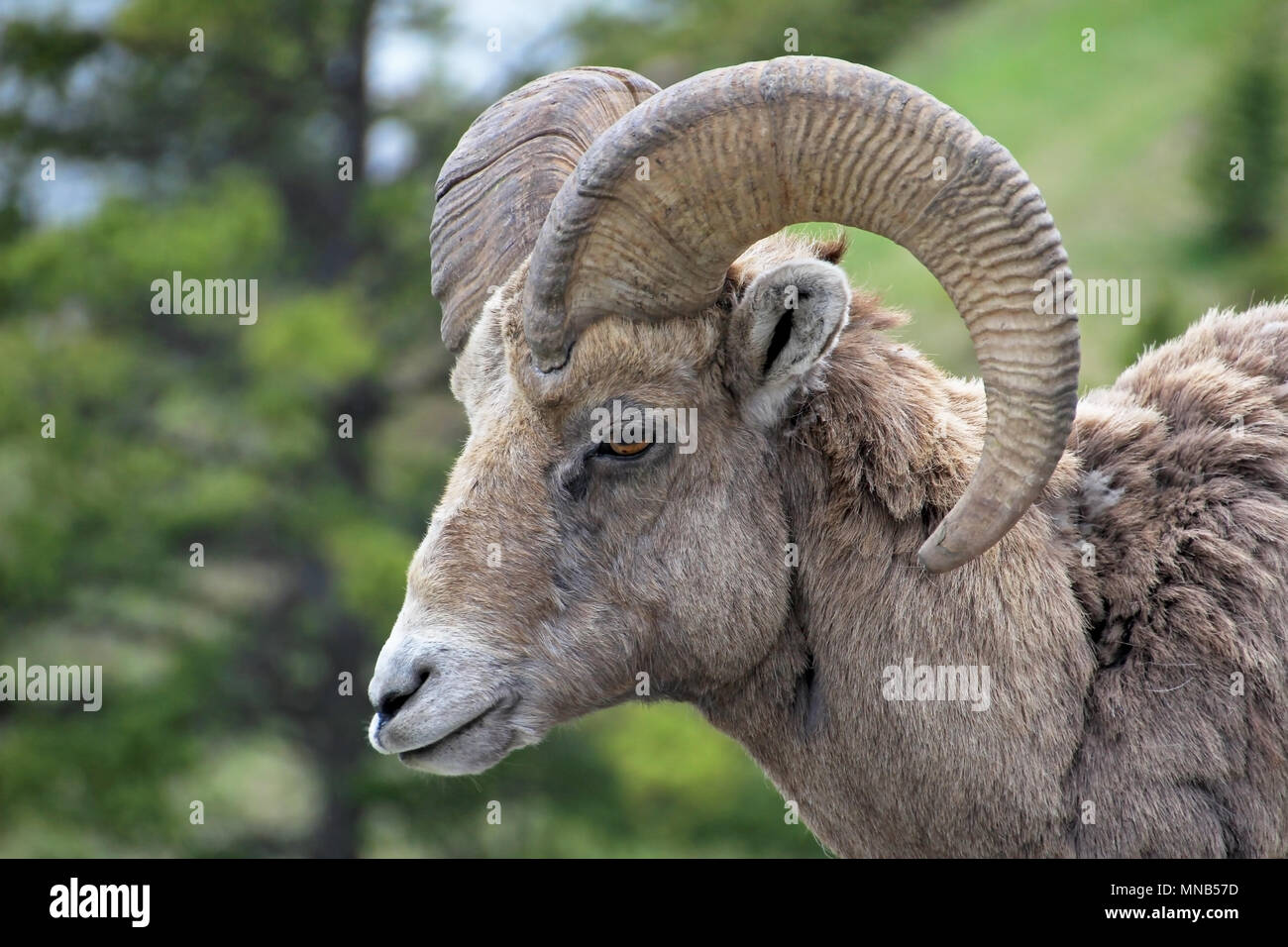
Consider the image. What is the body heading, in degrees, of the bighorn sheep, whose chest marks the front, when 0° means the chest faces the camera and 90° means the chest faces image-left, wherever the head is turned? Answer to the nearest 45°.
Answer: approximately 90°
